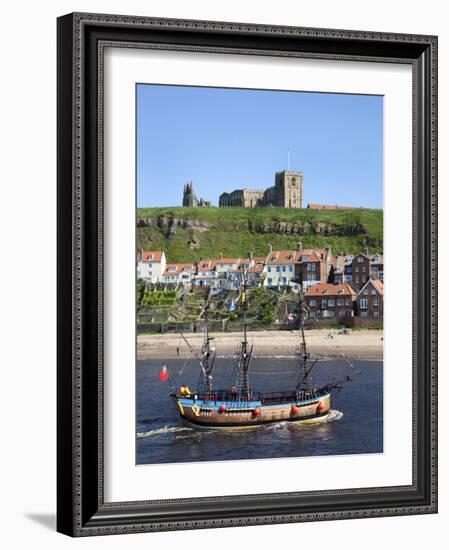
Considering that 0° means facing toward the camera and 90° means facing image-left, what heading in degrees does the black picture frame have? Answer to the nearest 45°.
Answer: approximately 315°
